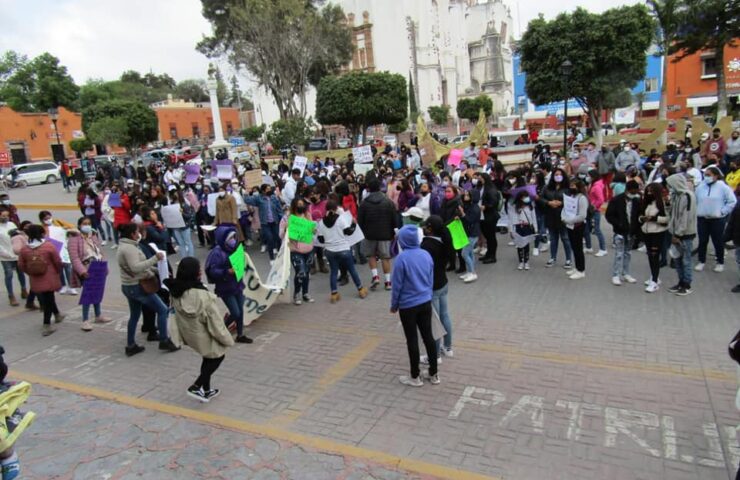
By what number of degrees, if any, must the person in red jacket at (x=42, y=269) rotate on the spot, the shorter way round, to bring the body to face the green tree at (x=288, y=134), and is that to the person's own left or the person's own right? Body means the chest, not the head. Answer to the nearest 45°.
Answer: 0° — they already face it

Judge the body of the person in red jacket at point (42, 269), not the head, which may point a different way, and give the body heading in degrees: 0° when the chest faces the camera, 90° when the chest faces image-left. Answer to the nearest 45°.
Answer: approximately 225°

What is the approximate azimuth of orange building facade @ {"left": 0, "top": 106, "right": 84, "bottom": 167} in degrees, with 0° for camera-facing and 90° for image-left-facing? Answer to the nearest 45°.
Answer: approximately 315°

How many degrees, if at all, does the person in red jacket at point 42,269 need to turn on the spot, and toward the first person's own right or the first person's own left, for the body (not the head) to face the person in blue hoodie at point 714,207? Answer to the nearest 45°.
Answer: approximately 90° to the first person's own right

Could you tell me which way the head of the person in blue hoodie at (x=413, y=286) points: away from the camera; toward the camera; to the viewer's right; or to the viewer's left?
away from the camera
